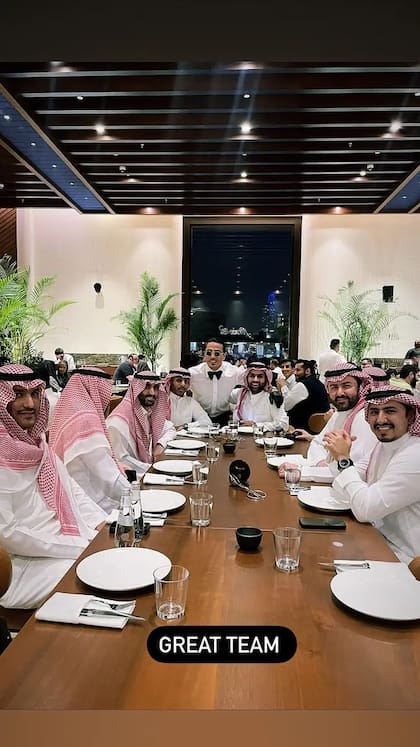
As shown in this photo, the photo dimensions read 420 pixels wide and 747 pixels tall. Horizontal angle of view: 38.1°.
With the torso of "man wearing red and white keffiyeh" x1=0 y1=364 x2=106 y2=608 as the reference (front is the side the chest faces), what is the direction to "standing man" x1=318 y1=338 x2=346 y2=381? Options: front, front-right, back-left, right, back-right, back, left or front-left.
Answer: left

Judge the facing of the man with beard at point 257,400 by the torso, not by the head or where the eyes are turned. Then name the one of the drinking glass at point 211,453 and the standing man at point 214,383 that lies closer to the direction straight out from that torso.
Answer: the drinking glass

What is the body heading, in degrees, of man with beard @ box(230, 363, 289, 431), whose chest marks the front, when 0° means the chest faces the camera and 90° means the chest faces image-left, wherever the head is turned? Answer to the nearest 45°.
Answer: approximately 0°

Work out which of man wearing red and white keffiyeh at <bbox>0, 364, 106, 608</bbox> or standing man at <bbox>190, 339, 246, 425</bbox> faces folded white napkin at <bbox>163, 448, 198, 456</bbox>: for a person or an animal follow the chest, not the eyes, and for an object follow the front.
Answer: the standing man

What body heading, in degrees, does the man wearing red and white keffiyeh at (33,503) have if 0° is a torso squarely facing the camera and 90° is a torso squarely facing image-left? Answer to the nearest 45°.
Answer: approximately 315°

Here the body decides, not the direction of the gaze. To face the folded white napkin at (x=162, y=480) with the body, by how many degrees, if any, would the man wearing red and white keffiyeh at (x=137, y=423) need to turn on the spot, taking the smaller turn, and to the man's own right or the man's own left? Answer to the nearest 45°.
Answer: approximately 45° to the man's own right

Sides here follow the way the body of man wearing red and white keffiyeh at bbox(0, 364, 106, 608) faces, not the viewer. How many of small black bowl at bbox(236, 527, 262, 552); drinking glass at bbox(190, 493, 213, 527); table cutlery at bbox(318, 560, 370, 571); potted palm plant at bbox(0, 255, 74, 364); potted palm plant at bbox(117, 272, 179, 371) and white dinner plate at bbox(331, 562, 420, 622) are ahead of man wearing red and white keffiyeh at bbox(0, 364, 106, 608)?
4

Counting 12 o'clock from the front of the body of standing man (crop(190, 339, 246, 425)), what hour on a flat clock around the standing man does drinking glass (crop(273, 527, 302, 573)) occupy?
The drinking glass is roughly at 12 o'clock from the standing man.

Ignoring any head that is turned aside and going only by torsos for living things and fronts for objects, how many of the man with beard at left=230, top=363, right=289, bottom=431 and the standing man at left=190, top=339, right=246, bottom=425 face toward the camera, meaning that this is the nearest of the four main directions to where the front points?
2

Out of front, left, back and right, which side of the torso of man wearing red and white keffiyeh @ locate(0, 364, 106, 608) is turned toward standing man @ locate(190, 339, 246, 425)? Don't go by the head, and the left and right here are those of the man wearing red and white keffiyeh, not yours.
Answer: left

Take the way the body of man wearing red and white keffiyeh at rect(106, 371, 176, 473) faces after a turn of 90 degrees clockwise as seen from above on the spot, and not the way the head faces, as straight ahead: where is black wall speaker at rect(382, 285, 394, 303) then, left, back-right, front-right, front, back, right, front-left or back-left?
back

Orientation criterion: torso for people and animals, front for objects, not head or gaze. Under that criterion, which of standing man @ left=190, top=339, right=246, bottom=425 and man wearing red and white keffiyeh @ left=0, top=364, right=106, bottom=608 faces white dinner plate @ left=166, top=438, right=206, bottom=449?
the standing man

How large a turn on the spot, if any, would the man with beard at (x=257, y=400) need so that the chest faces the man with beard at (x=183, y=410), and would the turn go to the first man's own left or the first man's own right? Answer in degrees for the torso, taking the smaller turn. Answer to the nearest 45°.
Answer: approximately 90° to the first man's own right

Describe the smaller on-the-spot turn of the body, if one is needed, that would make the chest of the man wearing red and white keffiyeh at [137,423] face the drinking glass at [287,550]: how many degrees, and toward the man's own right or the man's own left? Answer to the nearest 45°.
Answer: approximately 45° to the man's own right
